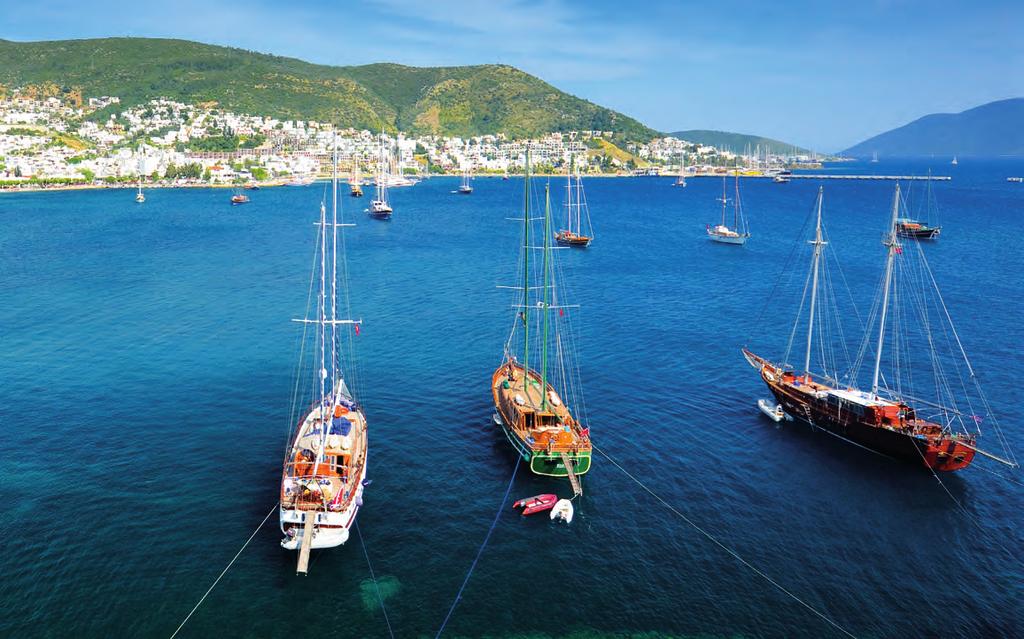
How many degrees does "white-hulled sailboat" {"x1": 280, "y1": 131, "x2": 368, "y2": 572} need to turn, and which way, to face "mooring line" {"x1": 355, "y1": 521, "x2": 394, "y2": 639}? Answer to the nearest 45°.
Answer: approximately 135° to its right

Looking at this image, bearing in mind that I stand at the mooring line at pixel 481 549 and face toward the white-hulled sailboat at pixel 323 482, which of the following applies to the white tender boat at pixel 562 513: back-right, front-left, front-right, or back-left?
back-right

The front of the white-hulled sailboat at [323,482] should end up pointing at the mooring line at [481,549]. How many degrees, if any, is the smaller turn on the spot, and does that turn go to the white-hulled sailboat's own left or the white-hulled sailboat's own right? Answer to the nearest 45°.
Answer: approximately 90° to the white-hulled sailboat's own right

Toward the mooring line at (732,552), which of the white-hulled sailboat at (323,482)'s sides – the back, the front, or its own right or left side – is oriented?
right

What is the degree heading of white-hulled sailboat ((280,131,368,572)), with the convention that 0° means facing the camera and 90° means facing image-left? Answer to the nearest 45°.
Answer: approximately 180°

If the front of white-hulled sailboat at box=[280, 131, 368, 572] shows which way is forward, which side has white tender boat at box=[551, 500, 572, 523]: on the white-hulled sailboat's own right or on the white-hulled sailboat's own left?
on the white-hulled sailboat's own right
